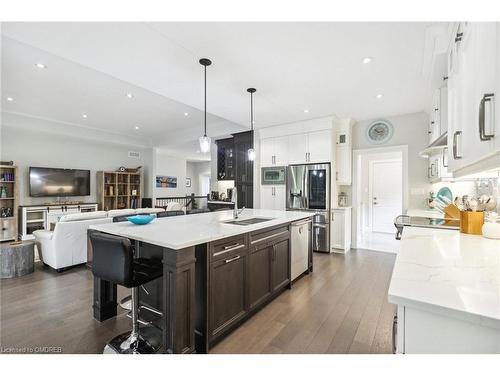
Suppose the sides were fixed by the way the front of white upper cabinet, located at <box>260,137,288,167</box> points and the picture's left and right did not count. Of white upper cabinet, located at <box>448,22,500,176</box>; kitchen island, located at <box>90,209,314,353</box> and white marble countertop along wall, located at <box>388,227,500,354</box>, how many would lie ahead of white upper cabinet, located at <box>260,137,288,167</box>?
3

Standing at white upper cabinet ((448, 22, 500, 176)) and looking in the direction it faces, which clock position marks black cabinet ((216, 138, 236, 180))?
The black cabinet is roughly at 1 o'clock from the white upper cabinet.

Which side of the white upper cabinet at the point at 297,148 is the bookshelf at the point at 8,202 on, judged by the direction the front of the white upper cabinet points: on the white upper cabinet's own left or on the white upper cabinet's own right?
on the white upper cabinet's own right

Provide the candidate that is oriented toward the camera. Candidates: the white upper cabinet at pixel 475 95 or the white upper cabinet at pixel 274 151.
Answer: the white upper cabinet at pixel 274 151

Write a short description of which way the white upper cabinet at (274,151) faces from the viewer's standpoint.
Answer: facing the viewer

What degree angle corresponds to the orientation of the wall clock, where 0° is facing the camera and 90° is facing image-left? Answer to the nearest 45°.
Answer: approximately 0°

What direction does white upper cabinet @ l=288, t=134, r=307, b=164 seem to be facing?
toward the camera

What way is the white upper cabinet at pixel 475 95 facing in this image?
to the viewer's left

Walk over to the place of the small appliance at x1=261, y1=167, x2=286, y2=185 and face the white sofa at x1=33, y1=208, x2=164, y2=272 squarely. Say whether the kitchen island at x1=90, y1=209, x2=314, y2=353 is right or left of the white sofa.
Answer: left

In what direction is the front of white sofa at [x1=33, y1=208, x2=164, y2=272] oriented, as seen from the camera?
facing away from the viewer and to the left of the viewer

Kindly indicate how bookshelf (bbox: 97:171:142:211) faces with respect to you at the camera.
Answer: facing the viewer and to the right of the viewer

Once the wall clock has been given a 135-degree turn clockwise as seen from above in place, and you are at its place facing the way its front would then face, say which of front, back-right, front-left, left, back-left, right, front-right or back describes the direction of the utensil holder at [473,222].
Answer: back-left

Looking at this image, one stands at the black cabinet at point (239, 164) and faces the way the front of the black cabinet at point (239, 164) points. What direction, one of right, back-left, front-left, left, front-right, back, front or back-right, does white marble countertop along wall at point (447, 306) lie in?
front-left
